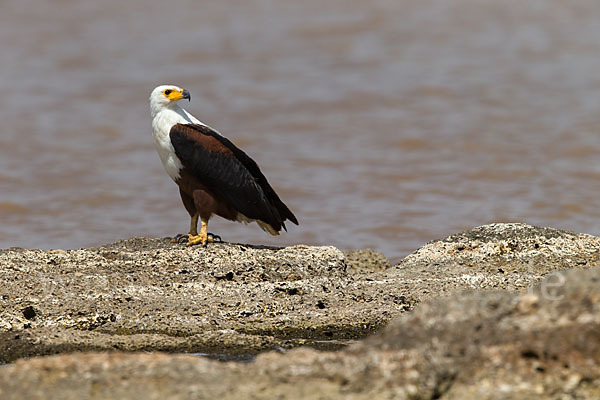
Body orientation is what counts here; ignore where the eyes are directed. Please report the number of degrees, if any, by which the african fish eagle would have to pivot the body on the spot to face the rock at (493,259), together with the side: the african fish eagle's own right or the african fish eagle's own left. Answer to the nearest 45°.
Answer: approximately 180°

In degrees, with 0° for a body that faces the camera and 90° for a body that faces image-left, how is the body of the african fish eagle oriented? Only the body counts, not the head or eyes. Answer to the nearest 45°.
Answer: approximately 90°
